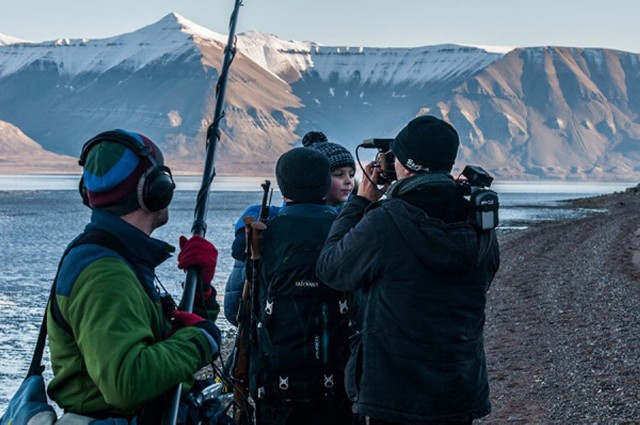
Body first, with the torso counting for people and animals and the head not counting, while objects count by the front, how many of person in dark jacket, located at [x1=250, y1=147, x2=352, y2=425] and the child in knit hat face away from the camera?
1

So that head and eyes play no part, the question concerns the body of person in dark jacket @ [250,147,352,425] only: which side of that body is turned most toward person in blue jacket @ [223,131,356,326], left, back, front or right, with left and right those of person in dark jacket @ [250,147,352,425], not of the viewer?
front

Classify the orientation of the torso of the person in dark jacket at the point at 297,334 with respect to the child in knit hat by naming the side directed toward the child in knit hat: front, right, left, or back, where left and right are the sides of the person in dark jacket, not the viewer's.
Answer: front

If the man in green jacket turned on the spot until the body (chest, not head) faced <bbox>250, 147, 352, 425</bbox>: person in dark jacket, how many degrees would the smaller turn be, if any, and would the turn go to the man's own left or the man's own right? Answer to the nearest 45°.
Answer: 0° — they already face them

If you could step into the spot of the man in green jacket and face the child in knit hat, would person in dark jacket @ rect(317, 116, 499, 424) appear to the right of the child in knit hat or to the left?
right

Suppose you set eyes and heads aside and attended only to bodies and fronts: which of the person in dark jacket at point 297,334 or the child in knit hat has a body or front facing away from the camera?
the person in dark jacket

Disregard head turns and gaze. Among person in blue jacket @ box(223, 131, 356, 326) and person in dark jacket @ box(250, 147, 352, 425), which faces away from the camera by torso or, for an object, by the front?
person in dark jacket @ box(250, 147, 352, 425)

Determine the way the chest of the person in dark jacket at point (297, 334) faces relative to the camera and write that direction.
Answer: away from the camera

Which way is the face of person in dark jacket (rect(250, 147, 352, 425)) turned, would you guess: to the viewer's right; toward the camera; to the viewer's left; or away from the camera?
away from the camera

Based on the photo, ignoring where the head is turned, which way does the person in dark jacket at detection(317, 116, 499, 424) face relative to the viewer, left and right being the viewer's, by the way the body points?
facing away from the viewer and to the left of the viewer

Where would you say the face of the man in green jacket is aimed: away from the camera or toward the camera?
away from the camera

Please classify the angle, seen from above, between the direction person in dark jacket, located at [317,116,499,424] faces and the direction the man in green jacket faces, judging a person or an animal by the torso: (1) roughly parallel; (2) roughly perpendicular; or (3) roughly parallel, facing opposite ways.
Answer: roughly perpendicular
